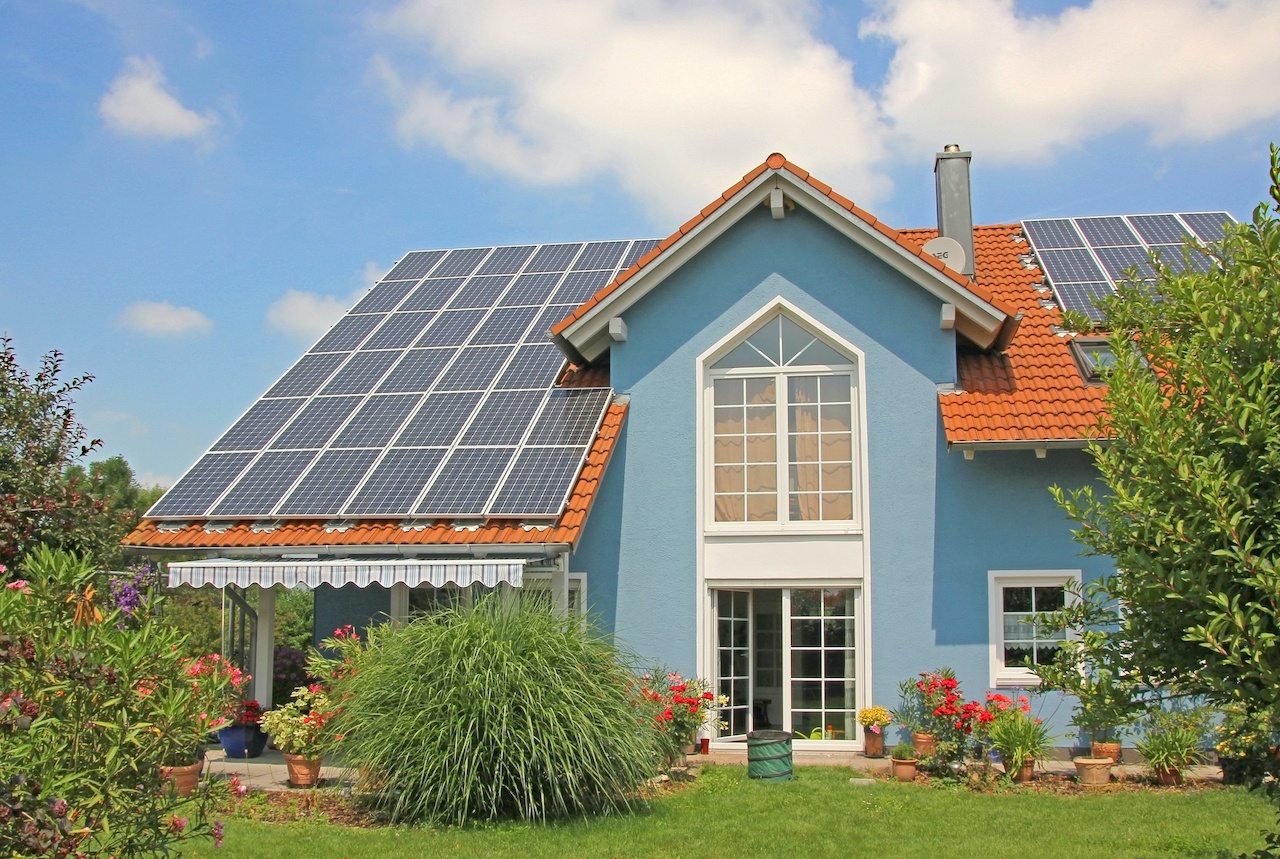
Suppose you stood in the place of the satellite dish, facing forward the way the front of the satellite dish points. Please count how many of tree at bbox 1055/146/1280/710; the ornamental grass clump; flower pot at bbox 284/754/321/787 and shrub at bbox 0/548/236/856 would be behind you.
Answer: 0

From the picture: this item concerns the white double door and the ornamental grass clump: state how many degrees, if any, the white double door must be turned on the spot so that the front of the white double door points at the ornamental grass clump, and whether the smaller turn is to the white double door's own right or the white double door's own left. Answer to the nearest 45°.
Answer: approximately 45° to the white double door's own right

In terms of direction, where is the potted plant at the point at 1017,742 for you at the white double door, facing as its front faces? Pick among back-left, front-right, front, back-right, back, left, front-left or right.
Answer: front-left

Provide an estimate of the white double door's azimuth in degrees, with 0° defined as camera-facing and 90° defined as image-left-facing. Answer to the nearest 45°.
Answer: approximately 0°

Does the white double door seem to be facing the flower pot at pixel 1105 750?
no

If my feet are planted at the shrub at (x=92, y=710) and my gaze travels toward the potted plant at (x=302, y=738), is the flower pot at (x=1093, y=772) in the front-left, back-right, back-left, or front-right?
front-right

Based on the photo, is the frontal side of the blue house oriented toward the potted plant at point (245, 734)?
no

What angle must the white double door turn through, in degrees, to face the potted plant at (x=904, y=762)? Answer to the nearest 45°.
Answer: approximately 45° to its left

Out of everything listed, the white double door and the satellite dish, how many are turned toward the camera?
2

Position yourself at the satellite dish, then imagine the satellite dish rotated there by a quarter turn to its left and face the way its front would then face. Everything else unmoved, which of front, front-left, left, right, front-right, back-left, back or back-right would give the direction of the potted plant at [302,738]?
back-right

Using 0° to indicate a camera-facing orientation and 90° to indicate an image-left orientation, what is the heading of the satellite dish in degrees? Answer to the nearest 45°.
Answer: approximately 0°

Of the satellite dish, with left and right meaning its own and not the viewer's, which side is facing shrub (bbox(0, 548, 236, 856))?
front

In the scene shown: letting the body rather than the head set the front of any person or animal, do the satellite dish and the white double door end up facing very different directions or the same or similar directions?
same or similar directions

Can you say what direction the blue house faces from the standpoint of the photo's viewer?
facing the viewer
